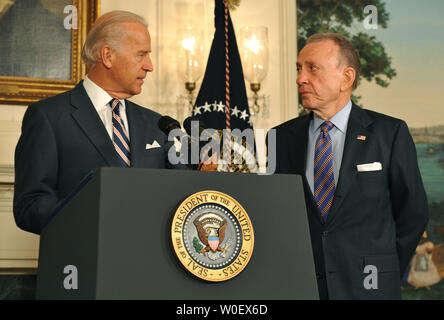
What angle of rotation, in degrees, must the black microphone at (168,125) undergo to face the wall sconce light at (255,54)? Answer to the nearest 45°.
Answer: approximately 90° to its right

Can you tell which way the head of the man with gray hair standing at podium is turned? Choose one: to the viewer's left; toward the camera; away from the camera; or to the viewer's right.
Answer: to the viewer's right

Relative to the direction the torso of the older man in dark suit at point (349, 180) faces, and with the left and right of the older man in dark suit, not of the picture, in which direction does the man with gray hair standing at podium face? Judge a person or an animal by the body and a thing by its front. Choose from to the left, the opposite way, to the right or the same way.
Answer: to the left

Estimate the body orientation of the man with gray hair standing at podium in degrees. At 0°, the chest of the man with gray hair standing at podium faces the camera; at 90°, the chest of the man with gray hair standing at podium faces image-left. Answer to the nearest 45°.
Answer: approximately 315°

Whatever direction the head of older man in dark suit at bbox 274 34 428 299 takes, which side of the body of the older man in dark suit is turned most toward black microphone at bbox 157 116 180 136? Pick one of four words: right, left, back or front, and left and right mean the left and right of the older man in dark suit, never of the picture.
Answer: front

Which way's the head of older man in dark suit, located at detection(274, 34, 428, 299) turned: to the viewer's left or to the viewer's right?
to the viewer's left

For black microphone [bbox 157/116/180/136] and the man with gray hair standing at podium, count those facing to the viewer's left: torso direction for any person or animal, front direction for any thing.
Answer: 1

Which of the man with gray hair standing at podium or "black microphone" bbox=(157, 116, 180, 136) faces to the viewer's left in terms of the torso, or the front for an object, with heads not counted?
the black microphone

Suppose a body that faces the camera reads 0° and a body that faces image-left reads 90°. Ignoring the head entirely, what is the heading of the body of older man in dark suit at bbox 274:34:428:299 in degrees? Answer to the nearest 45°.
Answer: approximately 45°

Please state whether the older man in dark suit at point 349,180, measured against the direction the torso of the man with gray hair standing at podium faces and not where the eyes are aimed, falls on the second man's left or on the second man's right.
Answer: on the second man's left

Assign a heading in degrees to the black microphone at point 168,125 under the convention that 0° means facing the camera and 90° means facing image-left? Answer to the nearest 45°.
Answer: approximately 90°
